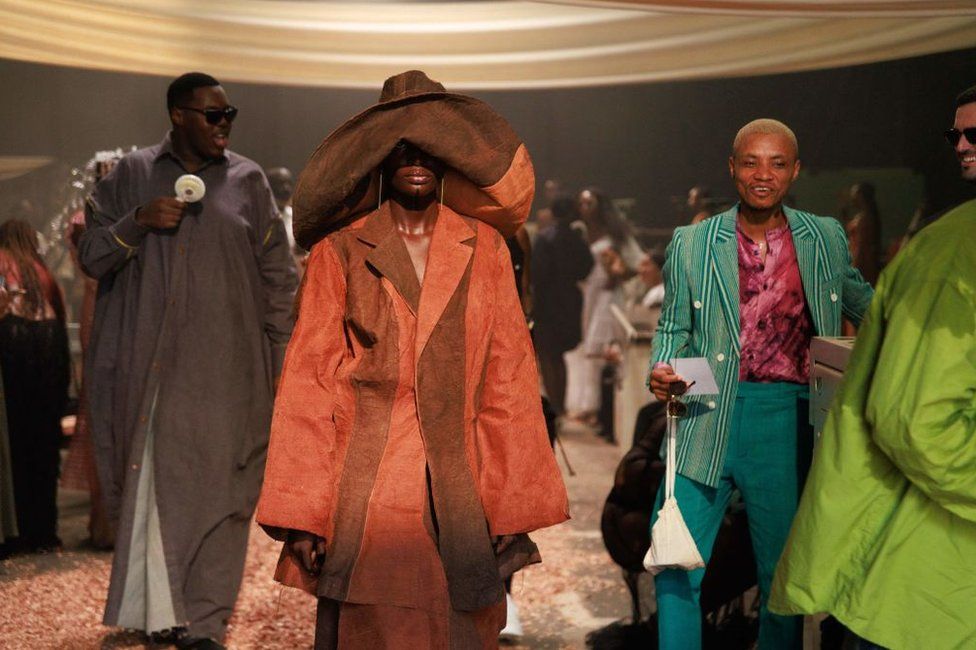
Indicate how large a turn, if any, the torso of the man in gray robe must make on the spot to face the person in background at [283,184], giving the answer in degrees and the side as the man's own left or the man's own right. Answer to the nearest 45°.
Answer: approximately 180°

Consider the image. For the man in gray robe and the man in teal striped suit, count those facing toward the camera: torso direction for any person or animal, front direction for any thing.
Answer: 2

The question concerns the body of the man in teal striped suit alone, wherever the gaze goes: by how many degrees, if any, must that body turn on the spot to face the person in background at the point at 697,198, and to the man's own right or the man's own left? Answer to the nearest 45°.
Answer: approximately 180°

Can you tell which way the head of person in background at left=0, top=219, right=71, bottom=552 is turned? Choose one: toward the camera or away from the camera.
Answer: away from the camera

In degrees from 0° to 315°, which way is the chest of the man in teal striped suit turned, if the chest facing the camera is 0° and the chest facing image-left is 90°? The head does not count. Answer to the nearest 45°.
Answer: approximately 0°

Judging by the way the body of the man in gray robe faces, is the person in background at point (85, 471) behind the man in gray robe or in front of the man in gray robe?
behind

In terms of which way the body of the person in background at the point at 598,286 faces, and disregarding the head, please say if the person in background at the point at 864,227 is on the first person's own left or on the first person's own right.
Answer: on the first person's own left
